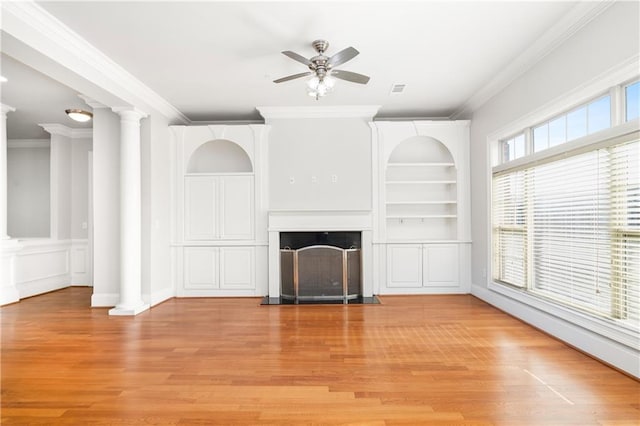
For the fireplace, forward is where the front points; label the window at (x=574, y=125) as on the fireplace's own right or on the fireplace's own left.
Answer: on the fireplace's own left

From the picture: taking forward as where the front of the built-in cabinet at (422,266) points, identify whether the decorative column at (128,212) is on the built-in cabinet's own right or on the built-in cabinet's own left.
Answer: on the built-in cabinet's own right

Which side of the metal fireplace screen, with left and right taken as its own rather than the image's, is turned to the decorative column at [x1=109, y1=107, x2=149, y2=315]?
right

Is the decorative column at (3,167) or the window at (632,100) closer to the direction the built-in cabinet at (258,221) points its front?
the window

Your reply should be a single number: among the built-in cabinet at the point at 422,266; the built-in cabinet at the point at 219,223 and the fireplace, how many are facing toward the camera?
3

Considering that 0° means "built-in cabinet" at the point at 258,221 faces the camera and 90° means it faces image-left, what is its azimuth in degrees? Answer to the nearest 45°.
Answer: approximately 0°

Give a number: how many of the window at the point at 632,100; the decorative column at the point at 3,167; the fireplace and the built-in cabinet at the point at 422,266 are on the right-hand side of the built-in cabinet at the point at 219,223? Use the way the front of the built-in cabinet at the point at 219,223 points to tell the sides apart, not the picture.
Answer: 1

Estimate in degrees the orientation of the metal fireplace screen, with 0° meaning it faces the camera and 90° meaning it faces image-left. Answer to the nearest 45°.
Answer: approximately 0°

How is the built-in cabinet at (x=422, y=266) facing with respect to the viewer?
toward the camera

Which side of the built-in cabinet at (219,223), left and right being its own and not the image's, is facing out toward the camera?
front

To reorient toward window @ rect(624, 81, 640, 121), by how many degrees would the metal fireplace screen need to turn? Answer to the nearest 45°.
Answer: approximately 45° to its left

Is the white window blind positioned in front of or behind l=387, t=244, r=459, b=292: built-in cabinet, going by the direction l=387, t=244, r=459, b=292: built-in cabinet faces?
in front

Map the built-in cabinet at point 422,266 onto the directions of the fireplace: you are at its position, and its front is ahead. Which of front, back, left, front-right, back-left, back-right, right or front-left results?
left
